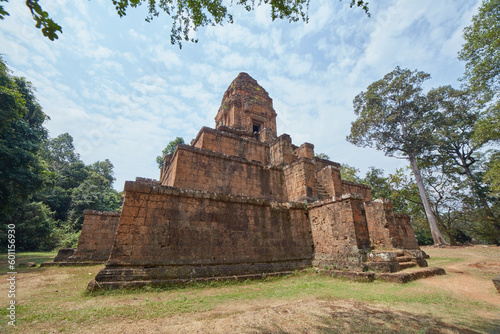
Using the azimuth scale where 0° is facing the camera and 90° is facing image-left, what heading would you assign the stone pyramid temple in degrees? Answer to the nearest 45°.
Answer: approximately 315°

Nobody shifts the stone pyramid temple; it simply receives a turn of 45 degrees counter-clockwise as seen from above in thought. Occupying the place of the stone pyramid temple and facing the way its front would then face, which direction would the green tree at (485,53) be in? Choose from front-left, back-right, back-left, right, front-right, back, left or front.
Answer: front

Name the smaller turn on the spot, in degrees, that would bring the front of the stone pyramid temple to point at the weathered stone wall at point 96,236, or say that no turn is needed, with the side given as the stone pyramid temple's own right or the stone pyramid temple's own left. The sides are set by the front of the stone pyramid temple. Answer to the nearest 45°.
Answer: approximately 180°

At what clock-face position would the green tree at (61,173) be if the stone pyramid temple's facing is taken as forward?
The green tree is roughly at 6 o'clock from the stone pyramid temple.

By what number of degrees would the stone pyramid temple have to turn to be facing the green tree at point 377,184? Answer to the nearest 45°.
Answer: approximately 90° to its left

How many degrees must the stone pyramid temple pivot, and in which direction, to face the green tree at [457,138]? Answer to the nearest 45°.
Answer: approximately 90° to its left

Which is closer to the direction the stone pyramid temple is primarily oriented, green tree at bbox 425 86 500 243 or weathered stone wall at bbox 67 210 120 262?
the green tree

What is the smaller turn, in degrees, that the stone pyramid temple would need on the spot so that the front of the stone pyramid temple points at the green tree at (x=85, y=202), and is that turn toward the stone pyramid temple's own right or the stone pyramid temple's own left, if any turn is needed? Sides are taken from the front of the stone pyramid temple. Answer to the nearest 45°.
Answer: approximately 180°

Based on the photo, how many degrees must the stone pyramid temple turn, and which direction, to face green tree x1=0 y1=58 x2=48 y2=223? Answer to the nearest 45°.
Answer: approximately 135° to its right
